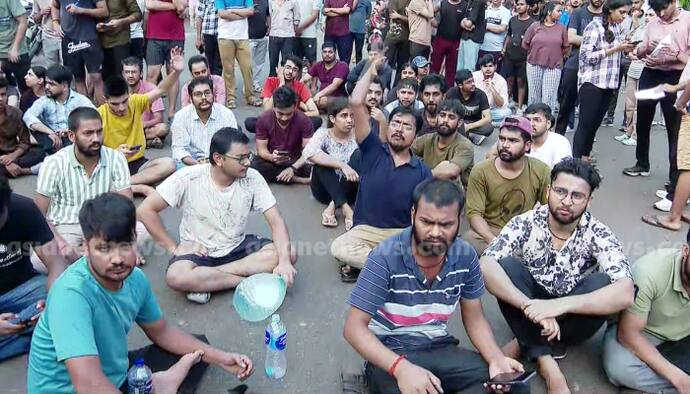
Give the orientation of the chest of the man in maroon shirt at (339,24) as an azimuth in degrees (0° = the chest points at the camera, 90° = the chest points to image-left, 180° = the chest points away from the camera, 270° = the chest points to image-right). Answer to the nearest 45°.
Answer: approximately 0°

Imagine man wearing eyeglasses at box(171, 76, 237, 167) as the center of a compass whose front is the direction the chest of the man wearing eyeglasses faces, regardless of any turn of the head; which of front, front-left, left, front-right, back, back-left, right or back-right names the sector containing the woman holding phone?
left

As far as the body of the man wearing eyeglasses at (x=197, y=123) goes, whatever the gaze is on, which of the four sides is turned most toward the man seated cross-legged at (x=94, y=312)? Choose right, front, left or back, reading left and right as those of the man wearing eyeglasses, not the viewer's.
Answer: front

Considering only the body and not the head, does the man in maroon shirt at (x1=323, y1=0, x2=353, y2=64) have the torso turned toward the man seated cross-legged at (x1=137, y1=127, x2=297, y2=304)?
yes

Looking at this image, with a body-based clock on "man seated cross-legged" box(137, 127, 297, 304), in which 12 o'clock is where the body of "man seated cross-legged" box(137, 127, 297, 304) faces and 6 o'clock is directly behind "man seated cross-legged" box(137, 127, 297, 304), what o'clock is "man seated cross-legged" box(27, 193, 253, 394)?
"man seated cross-legged" box(27, 193, 253, 394) is roughly at 2 o'clock from "man seated cross-legged" box(137, 127, 297, 304).

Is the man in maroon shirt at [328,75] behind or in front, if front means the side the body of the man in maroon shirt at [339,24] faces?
in front

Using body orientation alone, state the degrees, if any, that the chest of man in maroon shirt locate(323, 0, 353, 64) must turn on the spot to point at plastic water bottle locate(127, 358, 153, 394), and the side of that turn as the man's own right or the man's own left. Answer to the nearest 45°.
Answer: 0° — they already face it

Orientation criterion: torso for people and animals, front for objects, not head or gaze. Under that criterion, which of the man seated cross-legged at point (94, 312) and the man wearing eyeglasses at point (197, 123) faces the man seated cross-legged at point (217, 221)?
the man wearing eyeglasses

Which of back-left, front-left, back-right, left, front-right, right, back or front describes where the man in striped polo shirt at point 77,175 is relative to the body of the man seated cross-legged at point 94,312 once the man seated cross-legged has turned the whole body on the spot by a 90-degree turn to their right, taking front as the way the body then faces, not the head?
back-right

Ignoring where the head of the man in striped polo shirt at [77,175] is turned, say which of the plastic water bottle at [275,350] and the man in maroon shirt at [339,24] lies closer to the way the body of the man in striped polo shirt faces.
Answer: the plastic water bottle
